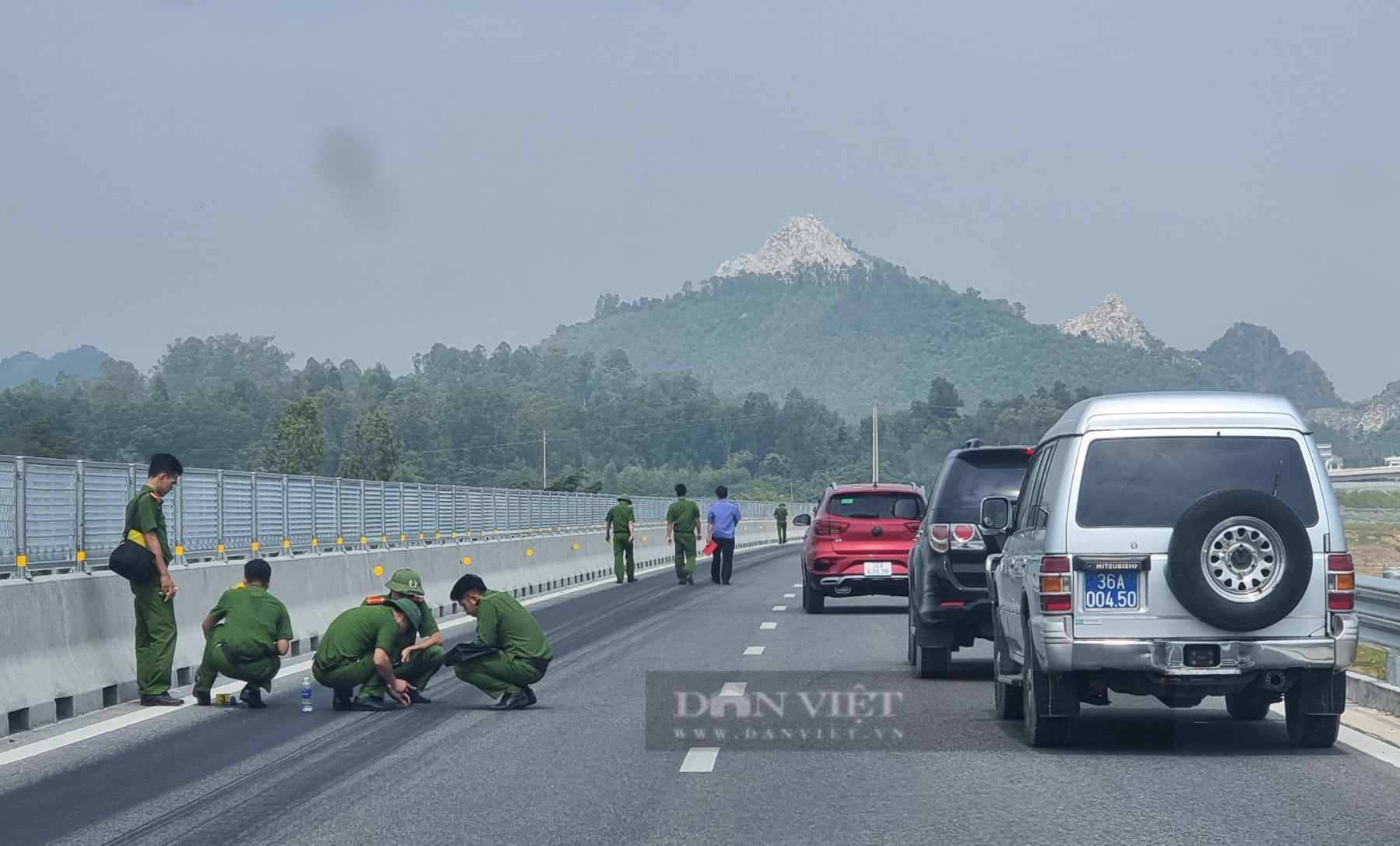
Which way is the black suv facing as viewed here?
away from the camera

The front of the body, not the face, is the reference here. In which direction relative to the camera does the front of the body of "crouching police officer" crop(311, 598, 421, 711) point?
to the viewer's right

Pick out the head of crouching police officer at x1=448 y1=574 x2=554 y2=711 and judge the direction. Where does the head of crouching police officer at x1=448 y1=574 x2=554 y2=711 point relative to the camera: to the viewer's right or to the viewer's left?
to the viewer's left

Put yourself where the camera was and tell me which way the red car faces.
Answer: facing away from the viewer

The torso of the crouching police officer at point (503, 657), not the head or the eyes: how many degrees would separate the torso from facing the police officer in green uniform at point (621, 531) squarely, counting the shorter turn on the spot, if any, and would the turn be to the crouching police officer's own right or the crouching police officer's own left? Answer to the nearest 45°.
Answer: approximately 90° to the crouching police officer's own right

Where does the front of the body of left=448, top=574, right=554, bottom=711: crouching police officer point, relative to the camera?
to the viewer's left

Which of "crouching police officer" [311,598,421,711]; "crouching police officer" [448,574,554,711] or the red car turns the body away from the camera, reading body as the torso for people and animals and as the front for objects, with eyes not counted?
the red car

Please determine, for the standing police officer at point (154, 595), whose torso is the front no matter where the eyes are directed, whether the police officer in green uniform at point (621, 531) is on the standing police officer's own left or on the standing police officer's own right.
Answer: on the standing police officer's own left
